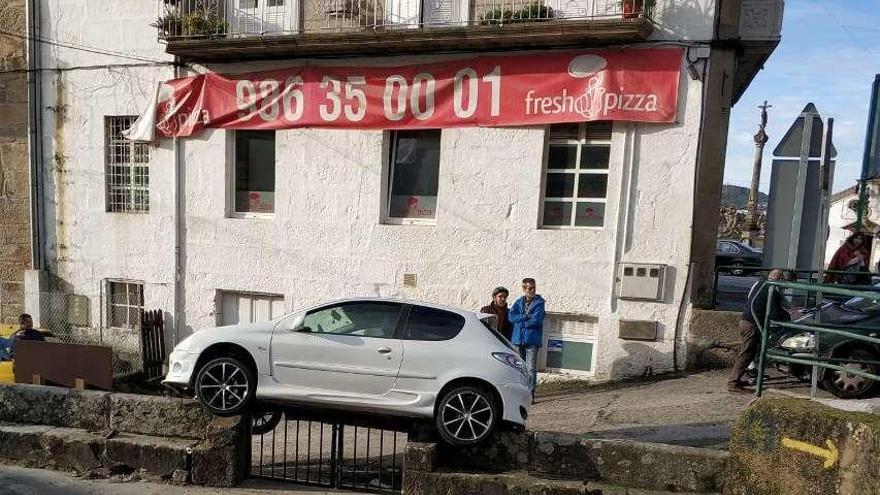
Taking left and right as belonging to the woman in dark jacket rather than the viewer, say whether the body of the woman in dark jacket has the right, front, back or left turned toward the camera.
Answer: front

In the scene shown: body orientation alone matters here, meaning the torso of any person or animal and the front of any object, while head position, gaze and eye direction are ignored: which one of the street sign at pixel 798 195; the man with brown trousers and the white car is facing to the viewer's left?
the white car

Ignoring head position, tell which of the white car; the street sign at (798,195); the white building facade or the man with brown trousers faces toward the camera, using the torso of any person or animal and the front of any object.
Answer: the white building facade

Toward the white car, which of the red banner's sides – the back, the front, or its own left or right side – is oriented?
front

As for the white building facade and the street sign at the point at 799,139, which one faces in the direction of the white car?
the white building facade

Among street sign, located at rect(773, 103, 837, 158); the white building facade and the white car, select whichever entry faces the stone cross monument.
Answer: the street sign

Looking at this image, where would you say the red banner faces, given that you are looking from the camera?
facing the viewer

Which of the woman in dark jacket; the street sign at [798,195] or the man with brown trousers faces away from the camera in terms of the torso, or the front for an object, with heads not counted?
the street sign

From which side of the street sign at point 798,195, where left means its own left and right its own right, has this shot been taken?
back

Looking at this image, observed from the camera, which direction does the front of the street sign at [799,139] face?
facing away from the viewer

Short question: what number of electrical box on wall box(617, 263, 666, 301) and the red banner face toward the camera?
2

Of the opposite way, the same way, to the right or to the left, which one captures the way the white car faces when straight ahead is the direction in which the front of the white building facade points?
to the right

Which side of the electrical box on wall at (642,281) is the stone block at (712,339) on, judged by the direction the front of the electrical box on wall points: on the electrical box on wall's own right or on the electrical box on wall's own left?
on the electrical box on wall's own left

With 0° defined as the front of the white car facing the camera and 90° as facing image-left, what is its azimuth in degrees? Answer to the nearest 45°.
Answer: approximately 90°

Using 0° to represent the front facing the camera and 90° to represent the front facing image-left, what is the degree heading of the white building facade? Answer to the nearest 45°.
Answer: approximately 0°

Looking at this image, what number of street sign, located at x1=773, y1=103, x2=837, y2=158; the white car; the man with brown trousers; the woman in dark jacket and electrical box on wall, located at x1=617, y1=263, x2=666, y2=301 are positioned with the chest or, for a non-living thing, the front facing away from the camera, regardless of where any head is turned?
1
